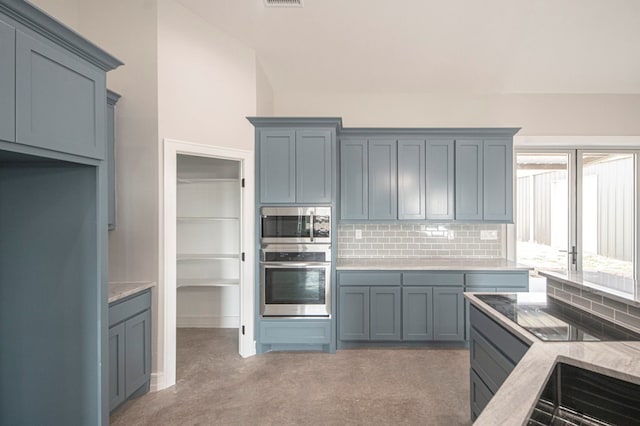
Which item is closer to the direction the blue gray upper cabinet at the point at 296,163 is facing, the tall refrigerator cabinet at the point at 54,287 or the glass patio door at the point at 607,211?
the tall refrigerator cabinet

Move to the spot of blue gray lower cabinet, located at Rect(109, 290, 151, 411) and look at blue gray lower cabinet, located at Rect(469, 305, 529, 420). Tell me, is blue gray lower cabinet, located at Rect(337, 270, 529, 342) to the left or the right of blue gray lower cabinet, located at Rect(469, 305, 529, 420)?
left

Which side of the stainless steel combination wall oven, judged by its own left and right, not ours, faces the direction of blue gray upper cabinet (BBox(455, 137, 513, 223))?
left

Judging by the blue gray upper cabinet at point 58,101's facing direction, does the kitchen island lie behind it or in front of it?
in front

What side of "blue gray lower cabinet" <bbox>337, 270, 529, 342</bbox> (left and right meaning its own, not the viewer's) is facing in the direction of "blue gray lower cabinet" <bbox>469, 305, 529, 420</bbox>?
front

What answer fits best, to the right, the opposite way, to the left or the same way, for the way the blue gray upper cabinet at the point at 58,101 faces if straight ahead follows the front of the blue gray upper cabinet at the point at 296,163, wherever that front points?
to the left

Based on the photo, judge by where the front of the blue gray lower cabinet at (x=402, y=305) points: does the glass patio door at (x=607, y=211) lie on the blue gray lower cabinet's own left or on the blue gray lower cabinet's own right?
on the blue gray lower cabinet's own left

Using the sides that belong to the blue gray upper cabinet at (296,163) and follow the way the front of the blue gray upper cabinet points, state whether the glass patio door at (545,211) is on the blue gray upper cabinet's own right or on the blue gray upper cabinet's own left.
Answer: on the blue gray upper cabinet's own left

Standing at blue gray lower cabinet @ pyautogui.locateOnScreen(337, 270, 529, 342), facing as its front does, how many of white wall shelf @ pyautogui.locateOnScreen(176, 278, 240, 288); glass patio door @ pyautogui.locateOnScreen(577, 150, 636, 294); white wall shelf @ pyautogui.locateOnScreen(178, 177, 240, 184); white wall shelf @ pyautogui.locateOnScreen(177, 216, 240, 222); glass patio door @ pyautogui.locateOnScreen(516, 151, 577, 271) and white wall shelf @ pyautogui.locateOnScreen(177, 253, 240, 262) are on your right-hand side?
4

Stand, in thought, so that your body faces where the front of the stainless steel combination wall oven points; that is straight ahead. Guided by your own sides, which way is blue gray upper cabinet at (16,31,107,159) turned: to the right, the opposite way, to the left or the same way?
to the left

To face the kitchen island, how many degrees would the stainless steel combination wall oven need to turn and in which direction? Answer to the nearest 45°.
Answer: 0° — it already faces it

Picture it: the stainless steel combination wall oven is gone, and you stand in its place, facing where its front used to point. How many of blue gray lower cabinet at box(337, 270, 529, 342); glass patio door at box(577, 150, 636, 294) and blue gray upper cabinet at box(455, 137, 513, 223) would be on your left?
3

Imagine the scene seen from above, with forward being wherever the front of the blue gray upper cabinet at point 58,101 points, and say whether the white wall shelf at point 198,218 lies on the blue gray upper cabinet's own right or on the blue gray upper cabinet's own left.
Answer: on the blue gray upper cabinet's own left

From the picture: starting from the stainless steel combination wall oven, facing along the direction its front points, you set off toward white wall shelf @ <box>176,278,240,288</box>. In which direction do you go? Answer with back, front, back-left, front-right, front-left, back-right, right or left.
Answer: back-right
